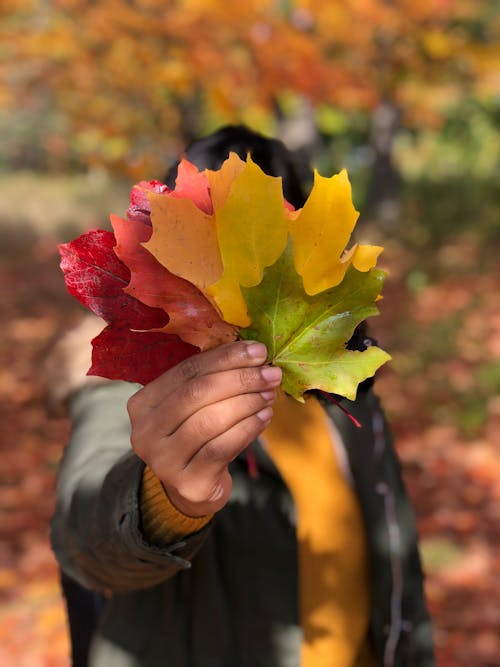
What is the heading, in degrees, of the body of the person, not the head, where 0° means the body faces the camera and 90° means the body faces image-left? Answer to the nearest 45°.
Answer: approximately 315°
